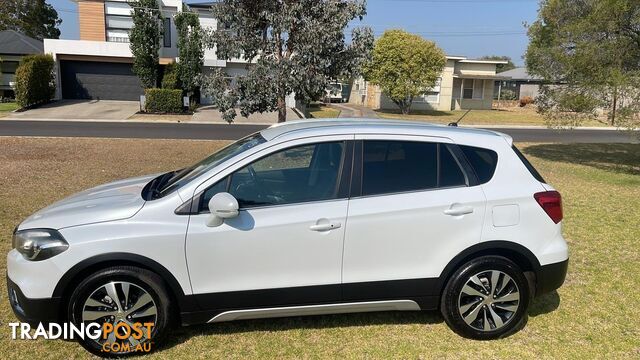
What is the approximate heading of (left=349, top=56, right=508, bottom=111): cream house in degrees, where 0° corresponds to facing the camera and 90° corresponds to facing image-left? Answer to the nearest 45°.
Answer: approximately 0°

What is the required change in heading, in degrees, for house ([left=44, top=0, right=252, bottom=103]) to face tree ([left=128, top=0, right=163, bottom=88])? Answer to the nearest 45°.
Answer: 0° — it already faces it

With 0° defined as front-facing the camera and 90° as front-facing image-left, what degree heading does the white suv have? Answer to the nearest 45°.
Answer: approximately 90°

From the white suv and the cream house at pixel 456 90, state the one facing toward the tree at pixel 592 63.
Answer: the cream house

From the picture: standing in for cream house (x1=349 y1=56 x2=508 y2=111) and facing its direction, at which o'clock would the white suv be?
The white suv is roughly at 12 o'clock from the cream house.

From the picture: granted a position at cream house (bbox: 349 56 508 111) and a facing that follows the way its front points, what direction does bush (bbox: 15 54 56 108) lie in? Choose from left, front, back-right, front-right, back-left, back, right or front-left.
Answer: front-right

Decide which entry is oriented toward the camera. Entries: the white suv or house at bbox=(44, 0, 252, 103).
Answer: the house

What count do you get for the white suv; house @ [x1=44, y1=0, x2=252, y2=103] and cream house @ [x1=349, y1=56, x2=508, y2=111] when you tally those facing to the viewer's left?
1

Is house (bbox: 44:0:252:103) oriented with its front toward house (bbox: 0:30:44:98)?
no

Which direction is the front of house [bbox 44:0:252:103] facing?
toward the camera

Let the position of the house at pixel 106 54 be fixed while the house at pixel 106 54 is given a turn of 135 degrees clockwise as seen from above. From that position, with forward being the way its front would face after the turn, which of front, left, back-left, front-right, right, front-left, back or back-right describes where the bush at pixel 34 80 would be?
left

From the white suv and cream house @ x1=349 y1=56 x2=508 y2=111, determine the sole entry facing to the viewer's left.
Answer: the white suv

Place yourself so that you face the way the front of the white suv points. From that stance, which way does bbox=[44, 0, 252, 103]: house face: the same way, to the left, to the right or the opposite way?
to the left

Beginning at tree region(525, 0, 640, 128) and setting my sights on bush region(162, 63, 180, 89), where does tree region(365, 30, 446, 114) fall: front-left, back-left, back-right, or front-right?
front-right

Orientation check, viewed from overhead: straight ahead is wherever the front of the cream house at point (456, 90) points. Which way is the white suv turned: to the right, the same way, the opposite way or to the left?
to the right

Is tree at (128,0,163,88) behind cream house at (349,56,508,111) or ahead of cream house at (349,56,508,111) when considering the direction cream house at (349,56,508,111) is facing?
ahead

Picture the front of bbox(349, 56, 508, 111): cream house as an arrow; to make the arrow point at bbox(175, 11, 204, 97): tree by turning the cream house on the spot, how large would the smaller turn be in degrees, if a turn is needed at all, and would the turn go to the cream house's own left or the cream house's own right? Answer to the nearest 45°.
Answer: approximately 45° to the cream house's own right

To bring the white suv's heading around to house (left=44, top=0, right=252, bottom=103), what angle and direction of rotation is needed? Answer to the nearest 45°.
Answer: approximately 90° to its right
